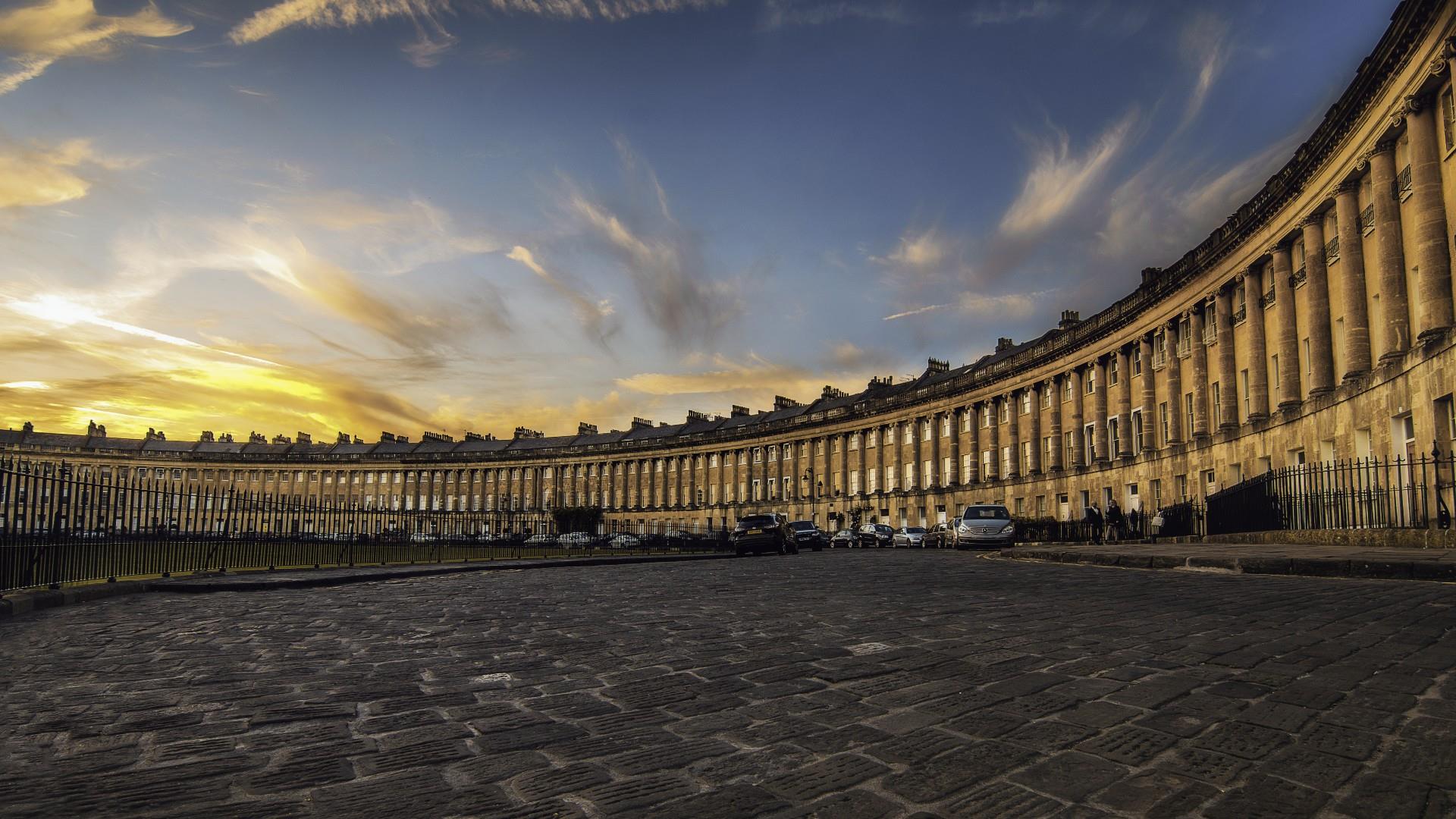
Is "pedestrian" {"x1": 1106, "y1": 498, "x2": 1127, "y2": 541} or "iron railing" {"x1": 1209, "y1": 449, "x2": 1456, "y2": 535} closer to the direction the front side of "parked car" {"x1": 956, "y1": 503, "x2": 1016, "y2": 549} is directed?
the iron railing

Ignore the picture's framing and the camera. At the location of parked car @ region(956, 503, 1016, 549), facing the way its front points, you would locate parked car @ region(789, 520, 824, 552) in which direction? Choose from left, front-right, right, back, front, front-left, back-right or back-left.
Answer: back-right

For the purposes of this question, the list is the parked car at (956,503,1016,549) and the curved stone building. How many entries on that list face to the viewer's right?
0

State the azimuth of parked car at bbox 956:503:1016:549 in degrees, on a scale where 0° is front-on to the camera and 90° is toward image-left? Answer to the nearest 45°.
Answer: approximately 0°

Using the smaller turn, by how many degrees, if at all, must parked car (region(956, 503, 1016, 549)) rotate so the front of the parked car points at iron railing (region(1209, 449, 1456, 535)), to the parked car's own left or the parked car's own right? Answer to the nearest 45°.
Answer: approximately 45° to the parked car's own left

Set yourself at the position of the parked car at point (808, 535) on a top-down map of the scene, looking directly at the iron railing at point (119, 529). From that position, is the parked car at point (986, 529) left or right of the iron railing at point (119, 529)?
left

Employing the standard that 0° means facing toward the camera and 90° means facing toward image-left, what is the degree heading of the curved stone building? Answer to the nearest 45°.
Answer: approximately 45°

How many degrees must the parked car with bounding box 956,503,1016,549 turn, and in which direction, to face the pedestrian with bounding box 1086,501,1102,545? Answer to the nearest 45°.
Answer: approximately 135° to its left
